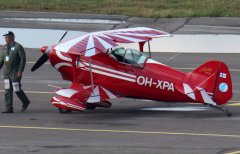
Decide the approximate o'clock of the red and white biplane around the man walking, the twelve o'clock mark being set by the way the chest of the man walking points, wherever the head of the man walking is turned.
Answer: The red and white biplane is roughly at 8 o'clock from the man walking.

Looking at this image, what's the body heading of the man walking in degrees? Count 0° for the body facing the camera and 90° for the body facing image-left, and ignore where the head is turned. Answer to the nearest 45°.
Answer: approximately 45°
